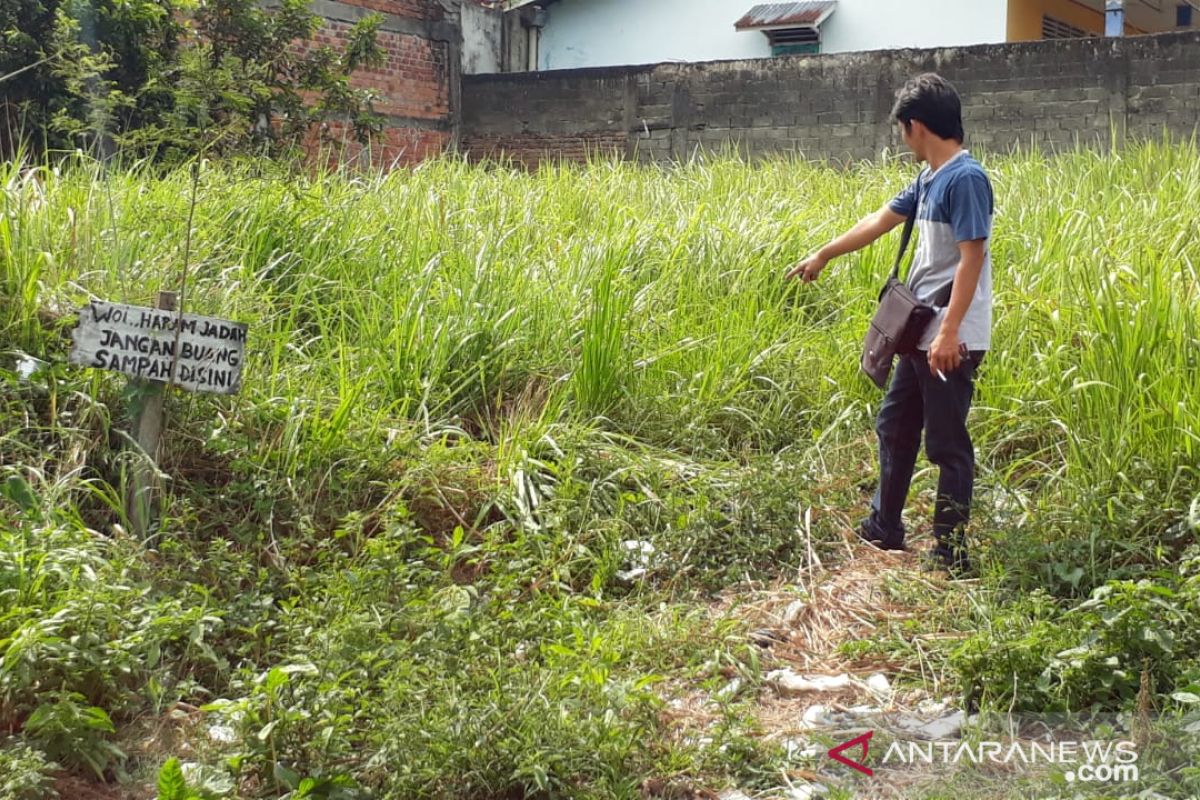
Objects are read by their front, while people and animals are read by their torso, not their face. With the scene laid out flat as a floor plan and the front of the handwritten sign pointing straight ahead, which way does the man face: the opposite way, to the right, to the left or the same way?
to the right

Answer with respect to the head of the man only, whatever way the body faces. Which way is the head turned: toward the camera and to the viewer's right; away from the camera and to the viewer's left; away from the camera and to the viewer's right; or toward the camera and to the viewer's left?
away from the camera and to the viewer's left

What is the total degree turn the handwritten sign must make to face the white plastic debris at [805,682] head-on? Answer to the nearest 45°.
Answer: approximately 45° to its left

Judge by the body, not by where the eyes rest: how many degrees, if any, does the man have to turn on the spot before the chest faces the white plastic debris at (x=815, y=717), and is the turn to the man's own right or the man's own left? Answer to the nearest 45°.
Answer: approximately 45° to the man's own left

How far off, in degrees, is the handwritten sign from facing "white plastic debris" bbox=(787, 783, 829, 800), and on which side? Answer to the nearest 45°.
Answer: approximately 45° to its left

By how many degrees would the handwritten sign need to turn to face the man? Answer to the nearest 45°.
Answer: approximately 90° to its left

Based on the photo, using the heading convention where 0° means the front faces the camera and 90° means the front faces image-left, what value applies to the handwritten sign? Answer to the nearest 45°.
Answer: approximately 0°

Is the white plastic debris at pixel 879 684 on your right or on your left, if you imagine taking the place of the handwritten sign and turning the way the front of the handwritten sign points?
on your left

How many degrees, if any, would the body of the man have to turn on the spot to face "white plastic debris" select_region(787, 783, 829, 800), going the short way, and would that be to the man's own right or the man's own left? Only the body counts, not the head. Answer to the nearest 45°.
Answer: approximately 45° to the man's own left
